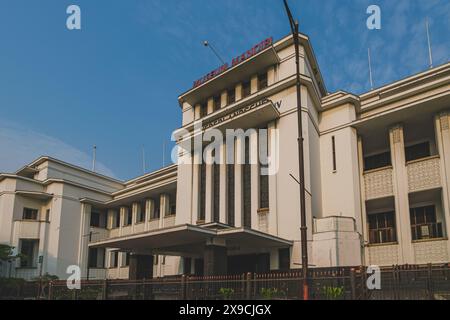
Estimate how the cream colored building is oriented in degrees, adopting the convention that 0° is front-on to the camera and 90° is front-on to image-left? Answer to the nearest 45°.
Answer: approximately 45°
